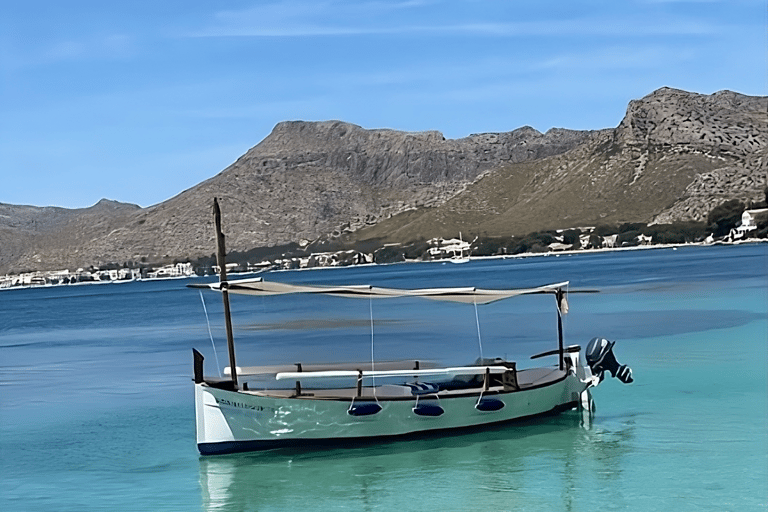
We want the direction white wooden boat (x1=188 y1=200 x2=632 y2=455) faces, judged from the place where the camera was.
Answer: facing the viewer and to the left of the viewer
